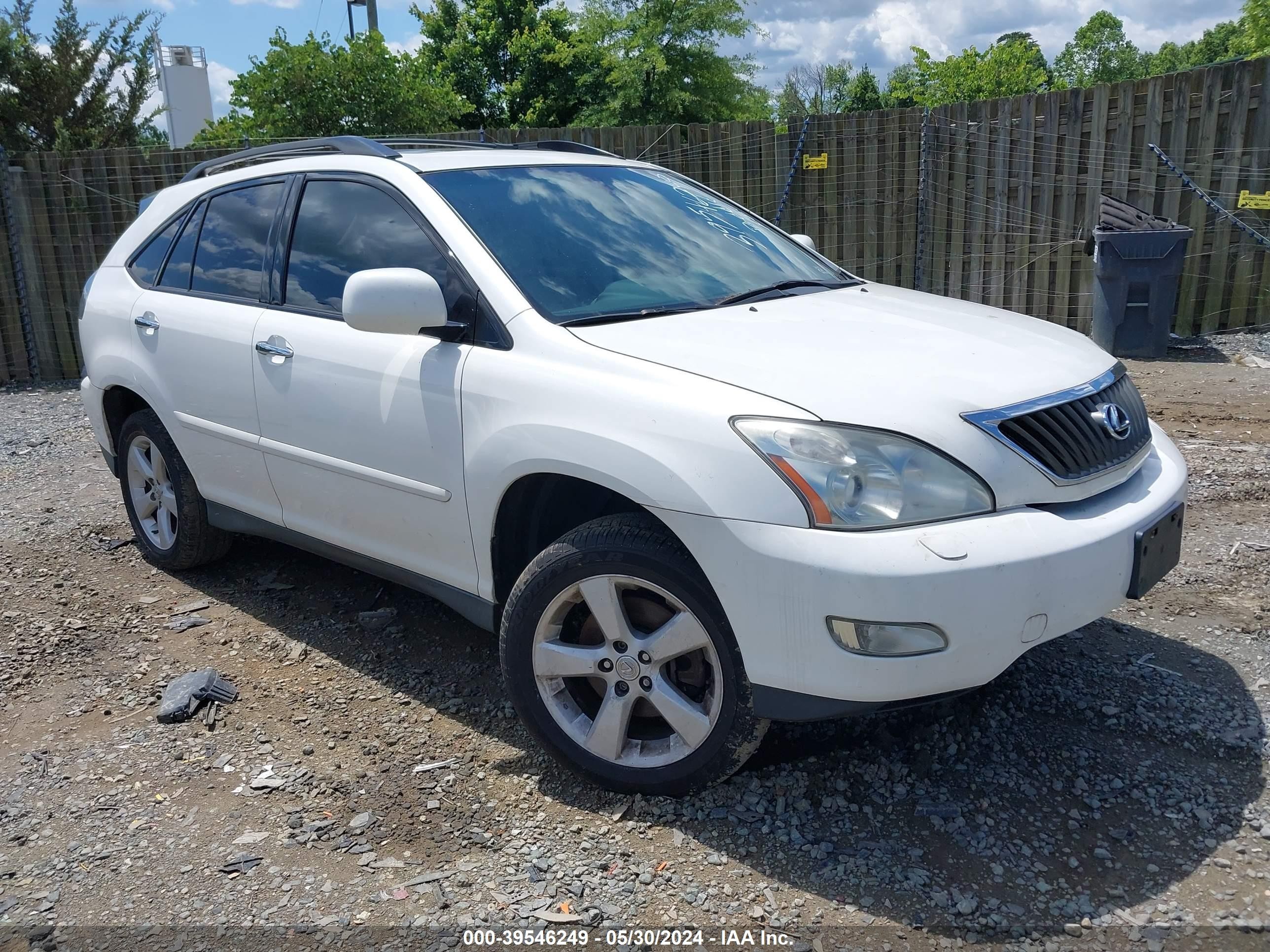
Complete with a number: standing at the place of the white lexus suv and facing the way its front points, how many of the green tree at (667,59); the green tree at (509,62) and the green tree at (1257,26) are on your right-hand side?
0

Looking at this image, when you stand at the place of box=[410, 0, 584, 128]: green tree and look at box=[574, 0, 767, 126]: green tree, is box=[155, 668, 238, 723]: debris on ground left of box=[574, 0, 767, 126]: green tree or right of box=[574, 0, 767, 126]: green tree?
right

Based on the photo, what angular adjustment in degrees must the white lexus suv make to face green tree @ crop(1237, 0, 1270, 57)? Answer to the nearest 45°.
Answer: approximately 90° to its left

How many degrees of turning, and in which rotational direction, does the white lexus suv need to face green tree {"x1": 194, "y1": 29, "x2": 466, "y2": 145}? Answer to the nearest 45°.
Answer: approximately 135° to its left

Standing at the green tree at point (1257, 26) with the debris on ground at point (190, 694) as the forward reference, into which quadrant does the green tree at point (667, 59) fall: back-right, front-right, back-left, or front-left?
front-right

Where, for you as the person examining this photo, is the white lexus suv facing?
facing the viewer and to the right of the viewer

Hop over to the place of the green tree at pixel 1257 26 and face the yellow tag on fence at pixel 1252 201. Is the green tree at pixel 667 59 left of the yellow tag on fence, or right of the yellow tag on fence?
right

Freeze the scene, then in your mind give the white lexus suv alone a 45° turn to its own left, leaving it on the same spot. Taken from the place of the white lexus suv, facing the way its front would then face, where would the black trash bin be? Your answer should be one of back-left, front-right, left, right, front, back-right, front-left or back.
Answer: front-left

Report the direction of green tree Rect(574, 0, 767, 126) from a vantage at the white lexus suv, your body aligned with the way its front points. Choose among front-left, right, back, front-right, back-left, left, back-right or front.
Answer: back-left

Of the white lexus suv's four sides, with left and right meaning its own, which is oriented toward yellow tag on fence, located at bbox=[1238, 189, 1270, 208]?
left

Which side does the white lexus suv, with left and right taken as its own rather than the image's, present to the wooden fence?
left
